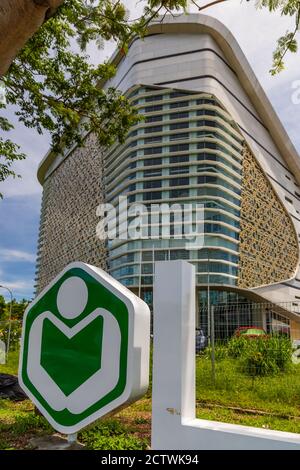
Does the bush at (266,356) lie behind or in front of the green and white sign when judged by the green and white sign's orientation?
behind

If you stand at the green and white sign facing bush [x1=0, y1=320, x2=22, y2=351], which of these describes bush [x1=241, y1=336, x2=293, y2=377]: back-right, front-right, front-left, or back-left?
front-right

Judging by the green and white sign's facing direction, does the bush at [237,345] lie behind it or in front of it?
behind

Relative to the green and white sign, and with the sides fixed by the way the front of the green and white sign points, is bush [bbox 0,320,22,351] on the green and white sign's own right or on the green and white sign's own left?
on the green and white sign's own right

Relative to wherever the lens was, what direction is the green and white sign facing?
facing the viewer and to the left of the viewer
